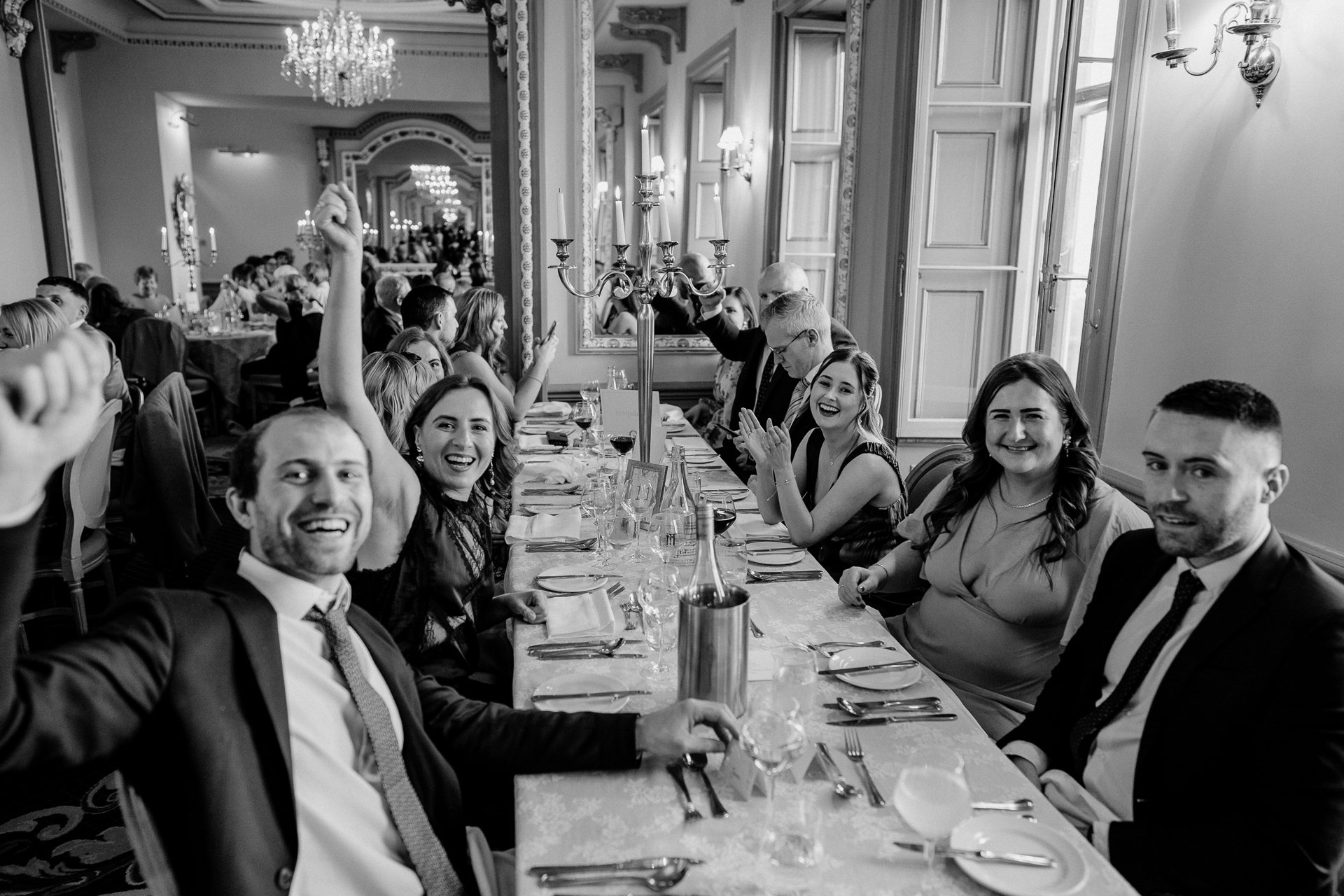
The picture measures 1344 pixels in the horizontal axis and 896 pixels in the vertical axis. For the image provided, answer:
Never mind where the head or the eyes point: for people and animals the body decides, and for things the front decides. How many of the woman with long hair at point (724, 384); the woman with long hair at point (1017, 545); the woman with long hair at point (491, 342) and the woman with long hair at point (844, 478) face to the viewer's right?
1

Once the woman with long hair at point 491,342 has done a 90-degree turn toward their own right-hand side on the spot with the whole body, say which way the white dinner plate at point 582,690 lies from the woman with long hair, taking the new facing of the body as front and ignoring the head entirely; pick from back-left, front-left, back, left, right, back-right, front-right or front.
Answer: front

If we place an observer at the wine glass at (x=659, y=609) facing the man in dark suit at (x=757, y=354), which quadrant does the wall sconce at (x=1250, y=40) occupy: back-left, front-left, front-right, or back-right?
front-right

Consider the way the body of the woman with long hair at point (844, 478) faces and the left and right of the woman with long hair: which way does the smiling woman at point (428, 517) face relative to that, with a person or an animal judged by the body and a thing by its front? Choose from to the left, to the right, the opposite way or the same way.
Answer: to the left

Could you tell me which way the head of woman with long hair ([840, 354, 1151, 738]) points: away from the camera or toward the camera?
toward the camera

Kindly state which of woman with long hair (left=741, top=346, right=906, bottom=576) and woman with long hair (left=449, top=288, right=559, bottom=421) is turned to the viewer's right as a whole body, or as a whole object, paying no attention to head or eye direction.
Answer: woman with long hair (left=449, top=288, right=559, bottom=421)

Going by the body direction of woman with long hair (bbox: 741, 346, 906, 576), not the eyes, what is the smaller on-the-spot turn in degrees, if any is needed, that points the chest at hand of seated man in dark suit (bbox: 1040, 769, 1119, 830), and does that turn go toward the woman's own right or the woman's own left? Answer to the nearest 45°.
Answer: approximately 45° to the woman's own left

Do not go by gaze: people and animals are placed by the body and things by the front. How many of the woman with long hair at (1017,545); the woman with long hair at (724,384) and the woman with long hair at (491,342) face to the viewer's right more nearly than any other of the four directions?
1

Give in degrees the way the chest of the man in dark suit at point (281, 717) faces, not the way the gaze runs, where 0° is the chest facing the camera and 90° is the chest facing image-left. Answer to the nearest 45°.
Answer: approximately 315°

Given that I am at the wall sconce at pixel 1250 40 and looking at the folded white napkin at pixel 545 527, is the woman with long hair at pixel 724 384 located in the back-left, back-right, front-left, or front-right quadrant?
front-right

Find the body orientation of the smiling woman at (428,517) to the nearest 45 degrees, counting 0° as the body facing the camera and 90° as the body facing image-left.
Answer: approximately 315°

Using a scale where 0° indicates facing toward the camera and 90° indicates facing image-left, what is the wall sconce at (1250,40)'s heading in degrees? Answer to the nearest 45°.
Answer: approximately 45°

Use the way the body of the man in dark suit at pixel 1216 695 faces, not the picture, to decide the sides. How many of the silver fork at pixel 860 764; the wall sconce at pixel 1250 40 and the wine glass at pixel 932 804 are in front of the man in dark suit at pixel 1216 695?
2
